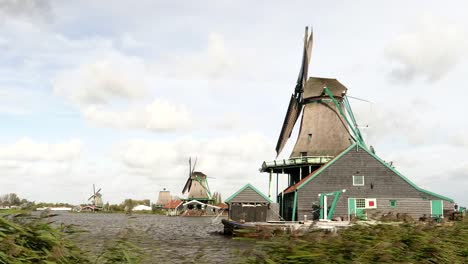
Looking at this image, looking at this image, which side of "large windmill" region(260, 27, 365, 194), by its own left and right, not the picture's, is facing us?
left
